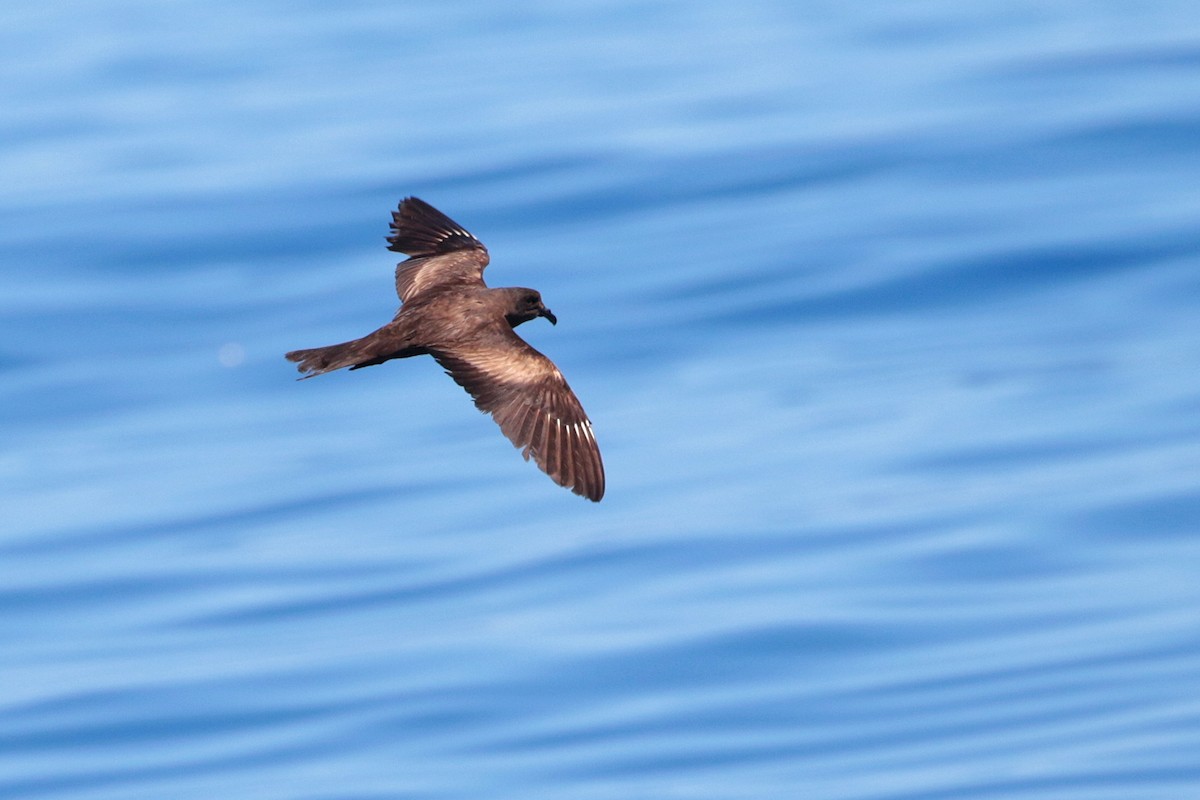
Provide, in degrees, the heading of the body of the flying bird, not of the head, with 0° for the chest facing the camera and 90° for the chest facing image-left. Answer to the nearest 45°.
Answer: approximately 270°
